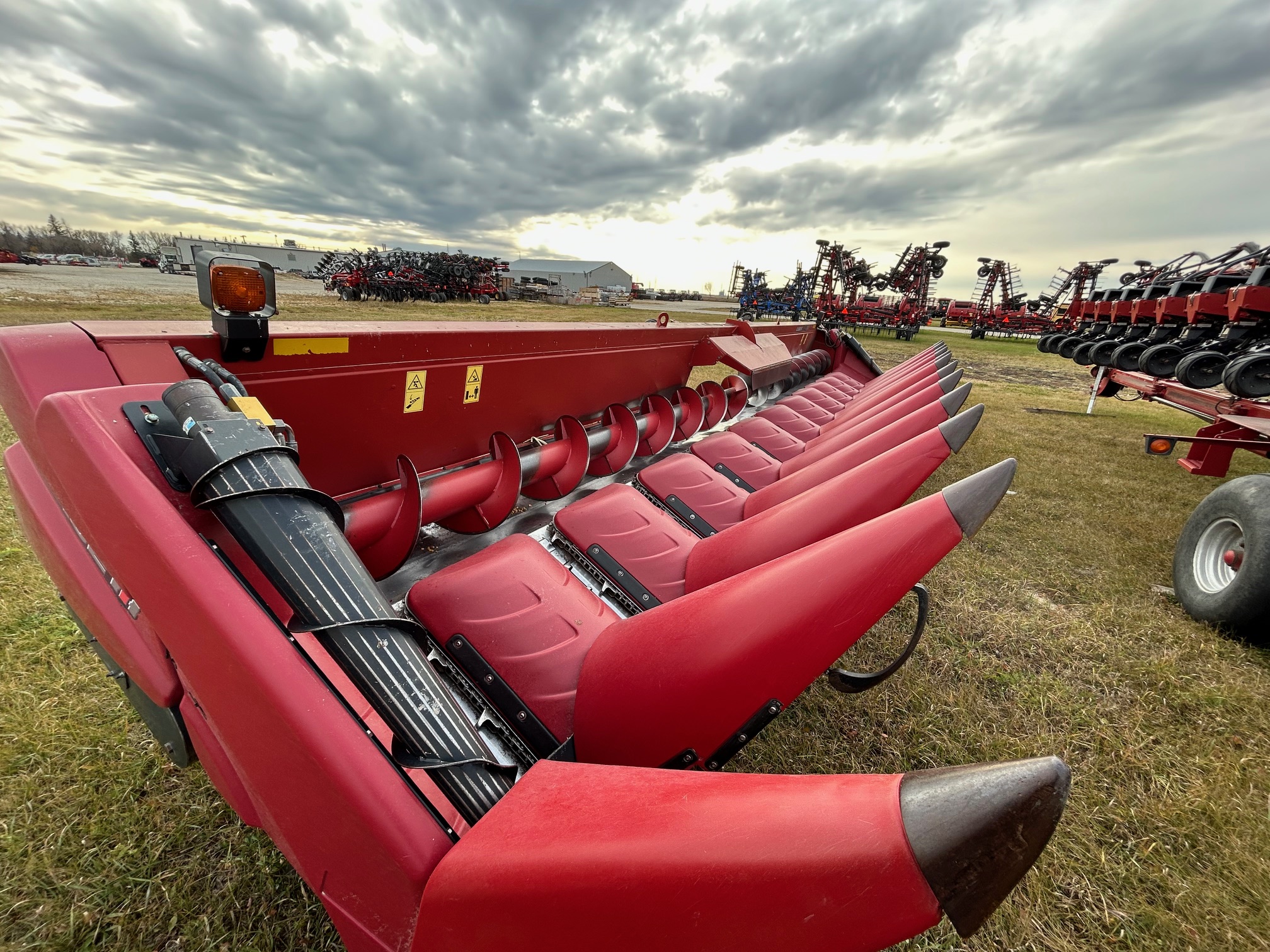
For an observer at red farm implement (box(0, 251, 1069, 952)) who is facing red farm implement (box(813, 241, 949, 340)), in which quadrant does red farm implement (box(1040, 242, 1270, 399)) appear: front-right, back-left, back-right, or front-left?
front-right

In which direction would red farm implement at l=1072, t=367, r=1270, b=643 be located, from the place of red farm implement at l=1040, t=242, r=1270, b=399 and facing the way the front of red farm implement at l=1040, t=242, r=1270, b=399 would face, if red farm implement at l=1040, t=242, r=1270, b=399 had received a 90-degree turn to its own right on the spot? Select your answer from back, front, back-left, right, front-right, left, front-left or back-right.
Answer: front-right
